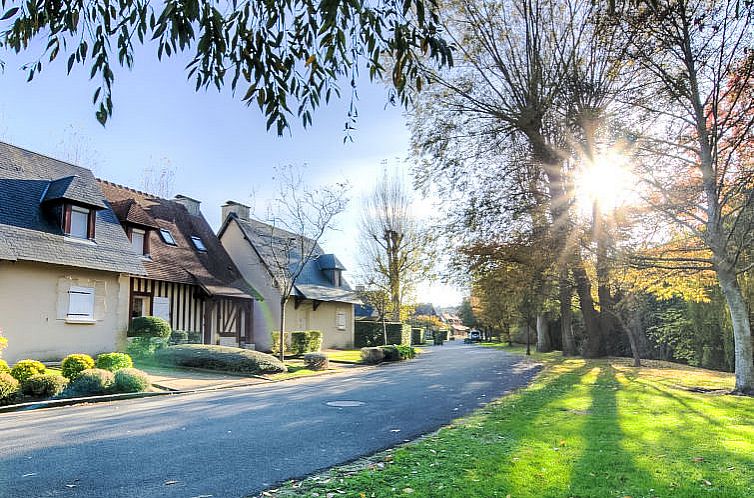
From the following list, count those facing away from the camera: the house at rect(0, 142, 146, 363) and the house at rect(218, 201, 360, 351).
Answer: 0

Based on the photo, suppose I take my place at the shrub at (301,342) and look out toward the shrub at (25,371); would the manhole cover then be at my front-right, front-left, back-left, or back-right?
front-left

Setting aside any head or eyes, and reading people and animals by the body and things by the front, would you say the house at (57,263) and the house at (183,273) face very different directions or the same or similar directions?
same or similar directions

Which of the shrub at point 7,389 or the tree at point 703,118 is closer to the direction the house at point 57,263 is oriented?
the tree

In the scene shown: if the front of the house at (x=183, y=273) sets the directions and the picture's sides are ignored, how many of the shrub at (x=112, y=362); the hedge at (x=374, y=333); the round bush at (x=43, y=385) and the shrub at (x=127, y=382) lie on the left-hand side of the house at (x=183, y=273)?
1

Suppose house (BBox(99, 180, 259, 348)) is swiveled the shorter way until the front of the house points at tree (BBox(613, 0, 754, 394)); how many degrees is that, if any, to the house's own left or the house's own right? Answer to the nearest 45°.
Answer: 0° — it already faces it

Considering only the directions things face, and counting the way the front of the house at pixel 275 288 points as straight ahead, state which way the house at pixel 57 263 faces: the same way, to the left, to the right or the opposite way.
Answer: the same way

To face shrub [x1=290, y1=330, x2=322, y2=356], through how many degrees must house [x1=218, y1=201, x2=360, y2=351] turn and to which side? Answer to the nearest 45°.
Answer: approximately 45° to its right

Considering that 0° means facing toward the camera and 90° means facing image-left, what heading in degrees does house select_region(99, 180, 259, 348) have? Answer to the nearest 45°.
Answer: approximately 315°

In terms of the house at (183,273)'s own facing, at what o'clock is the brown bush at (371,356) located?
The brown bush is roughly at 11 o'clock from the house.

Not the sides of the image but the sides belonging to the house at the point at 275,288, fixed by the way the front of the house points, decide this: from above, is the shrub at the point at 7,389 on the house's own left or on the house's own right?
on the house's own right

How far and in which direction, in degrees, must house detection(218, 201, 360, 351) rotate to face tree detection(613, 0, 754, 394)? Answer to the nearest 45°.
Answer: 0° — it already faces it

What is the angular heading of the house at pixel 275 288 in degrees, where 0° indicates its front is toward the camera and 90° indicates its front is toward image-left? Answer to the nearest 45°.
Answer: approximately 315°

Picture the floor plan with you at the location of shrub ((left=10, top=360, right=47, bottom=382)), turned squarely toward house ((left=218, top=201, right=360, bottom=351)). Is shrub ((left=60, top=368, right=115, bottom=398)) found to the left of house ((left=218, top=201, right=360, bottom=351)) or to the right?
right

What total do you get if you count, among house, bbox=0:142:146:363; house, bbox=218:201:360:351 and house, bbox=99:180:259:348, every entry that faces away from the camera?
0

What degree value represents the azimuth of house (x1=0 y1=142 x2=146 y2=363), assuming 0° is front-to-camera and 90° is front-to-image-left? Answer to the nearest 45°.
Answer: approximately 315°

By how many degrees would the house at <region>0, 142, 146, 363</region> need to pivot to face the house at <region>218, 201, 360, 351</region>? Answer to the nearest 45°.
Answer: approximately 90° to its left

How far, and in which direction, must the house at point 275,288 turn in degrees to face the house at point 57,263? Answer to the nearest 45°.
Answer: approximately 90° to its right
